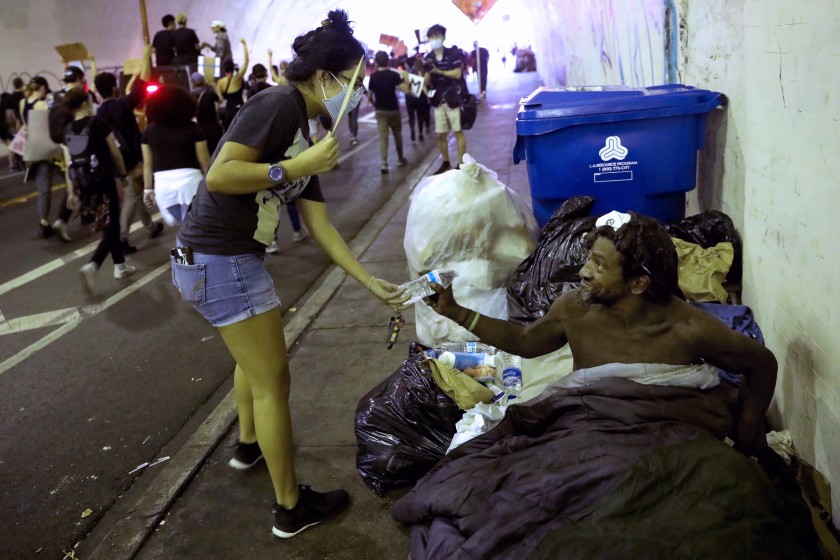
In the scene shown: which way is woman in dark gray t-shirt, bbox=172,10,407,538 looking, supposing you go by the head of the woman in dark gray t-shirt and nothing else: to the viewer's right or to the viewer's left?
to the viewer's right

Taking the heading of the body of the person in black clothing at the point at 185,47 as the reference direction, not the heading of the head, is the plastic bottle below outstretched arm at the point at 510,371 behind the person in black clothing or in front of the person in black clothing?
behind

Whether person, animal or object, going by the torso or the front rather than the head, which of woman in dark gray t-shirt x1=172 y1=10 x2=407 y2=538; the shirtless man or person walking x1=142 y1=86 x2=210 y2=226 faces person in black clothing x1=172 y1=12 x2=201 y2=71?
the person walking

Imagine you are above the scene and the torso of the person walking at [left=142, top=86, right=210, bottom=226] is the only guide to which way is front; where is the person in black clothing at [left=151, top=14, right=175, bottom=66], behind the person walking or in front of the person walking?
in front

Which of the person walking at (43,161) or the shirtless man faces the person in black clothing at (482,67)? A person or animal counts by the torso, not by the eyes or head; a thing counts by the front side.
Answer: the person walking

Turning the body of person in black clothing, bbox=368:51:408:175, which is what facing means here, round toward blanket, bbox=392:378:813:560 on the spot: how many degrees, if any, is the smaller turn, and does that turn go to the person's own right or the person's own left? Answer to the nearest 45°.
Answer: approximately 180°

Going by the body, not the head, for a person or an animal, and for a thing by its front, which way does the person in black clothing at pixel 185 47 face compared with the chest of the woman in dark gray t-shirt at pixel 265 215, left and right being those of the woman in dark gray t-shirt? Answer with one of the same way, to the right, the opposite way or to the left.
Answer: to the left

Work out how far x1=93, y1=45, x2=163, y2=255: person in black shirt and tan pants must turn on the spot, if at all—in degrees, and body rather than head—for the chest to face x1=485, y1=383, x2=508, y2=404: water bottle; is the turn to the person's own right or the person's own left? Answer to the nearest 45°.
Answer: approximately 135° to the person's own right

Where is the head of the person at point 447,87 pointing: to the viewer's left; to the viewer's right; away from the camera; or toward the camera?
toward the camera

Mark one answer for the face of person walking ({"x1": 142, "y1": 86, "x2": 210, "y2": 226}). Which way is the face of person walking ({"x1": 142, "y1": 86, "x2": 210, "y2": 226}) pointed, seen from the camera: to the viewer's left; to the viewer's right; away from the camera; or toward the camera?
away from the camera

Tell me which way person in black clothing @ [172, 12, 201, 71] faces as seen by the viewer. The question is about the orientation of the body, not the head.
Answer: away from the camera

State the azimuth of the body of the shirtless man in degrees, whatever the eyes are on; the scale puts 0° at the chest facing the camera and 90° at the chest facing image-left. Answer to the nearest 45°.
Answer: approximately 45°

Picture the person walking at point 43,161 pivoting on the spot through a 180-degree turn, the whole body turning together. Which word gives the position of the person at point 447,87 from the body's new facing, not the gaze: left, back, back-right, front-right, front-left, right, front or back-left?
back-left

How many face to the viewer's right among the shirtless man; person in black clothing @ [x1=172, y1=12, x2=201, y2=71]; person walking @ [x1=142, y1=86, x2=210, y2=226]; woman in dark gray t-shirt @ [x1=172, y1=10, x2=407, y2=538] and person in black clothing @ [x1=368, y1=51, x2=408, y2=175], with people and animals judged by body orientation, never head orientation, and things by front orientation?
1

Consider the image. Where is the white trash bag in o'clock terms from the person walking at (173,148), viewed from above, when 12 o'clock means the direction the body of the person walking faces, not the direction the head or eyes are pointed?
The white trash bag is roughly at 5 o'clock from the person walking.

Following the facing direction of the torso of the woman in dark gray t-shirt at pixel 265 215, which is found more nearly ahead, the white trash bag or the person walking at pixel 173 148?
the white trash bag

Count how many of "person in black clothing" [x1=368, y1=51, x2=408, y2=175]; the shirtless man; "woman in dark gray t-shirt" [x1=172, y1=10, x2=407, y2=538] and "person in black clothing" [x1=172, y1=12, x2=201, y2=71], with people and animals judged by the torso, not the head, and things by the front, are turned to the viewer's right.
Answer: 1
